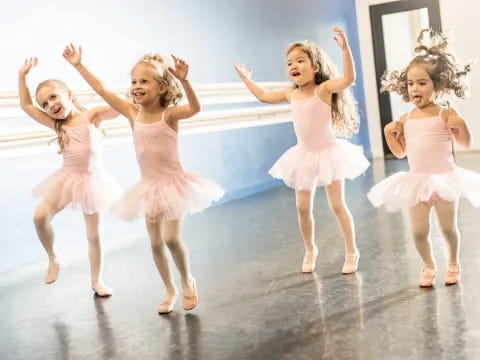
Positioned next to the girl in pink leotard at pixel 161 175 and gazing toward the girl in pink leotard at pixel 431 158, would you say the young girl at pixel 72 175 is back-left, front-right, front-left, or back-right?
back-left

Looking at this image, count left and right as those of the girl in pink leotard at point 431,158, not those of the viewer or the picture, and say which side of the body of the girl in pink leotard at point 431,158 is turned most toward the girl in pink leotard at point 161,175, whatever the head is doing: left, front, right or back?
right

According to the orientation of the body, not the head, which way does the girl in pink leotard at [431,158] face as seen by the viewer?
toward the camera

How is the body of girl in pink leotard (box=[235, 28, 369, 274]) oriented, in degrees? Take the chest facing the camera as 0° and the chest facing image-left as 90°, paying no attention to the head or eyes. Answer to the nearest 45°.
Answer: approximately 45°

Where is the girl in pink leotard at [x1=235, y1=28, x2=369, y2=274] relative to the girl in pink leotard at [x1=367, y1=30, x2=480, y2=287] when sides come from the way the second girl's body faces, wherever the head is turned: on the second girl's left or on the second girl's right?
on the second girl's right

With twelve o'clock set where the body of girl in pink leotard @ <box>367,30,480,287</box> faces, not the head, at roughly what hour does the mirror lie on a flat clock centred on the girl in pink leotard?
The mirror is roughly at 6 o'clock from the girl in pink leotard.

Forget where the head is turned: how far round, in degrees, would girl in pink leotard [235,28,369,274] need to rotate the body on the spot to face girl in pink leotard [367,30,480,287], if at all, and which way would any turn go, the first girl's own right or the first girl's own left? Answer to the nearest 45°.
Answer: approximately 90° to the first girl's own left

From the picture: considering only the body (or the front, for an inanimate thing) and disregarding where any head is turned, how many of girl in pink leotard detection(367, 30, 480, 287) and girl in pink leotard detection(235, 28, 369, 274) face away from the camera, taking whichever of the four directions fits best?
0

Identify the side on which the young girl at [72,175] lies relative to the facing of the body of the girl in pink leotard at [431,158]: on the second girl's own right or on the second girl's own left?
on the second girl's own right

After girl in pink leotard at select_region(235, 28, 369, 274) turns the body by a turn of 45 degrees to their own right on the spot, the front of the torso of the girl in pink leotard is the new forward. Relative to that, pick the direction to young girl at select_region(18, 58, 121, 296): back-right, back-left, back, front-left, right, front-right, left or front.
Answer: front

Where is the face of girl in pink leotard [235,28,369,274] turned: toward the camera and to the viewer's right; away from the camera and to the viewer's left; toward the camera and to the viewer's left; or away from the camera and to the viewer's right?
toward the camera and to the viewer's left
